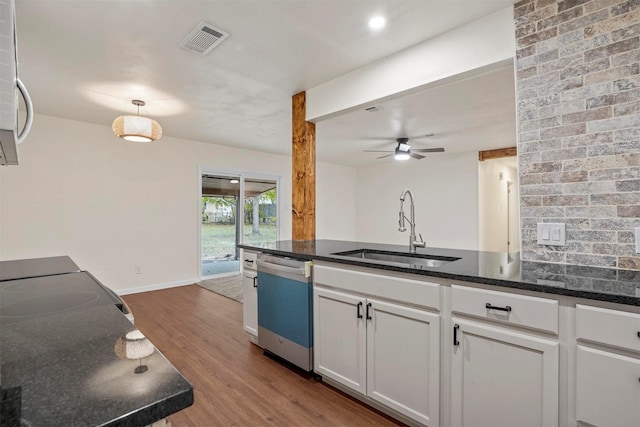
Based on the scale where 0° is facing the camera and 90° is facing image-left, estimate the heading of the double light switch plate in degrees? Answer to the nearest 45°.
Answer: approximately 0°

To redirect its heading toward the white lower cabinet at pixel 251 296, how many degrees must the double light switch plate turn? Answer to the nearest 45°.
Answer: approximately 90° to its right

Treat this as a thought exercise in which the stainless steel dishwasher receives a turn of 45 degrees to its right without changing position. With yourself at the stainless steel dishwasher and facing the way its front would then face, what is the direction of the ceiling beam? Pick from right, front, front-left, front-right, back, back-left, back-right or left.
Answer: back-right

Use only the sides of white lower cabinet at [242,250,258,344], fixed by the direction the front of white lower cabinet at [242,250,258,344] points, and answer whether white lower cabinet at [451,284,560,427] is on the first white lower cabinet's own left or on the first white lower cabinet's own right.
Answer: on the first white lower cabinet's own left

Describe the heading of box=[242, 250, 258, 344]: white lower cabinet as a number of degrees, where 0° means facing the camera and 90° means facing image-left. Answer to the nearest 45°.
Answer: approximately 45°

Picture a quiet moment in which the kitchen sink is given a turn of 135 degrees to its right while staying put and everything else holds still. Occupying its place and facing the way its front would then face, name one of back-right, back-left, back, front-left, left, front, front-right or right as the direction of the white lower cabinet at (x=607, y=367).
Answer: back-right

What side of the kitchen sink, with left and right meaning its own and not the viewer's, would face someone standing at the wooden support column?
right

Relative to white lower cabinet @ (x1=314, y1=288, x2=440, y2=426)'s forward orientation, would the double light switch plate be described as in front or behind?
behind

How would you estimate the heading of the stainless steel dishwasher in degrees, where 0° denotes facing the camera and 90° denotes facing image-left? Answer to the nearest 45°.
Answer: approximately 45°
